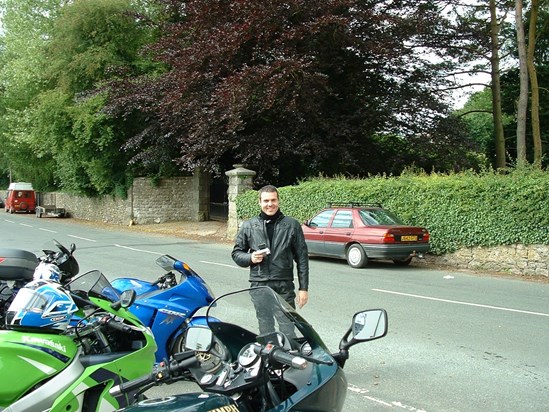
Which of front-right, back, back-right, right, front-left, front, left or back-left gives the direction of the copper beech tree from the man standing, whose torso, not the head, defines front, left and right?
back

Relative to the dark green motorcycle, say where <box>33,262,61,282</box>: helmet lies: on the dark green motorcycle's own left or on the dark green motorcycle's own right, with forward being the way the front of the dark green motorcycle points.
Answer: on the dark green motorcycle's own left

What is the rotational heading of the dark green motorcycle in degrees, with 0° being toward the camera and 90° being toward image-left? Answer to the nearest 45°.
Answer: approximately 225°

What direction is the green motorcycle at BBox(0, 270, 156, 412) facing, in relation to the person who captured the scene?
facing away from the viewer and to the right of the viewer

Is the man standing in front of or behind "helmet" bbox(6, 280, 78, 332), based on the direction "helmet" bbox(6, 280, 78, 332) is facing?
behind

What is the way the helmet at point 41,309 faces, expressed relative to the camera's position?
facing to the left of the viewer
